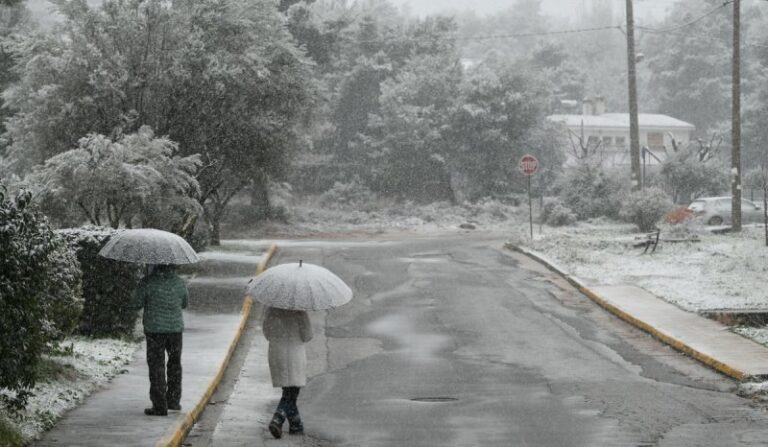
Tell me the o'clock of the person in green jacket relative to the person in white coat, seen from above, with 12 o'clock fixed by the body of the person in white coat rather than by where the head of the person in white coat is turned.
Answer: The person in green jacket is roughly at 10 o'clock from the person in white coat.

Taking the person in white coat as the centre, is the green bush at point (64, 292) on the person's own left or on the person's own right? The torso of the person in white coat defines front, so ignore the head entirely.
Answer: on the person's own left

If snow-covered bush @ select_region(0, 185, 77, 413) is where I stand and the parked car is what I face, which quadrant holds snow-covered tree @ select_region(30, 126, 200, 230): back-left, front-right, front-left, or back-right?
front-left

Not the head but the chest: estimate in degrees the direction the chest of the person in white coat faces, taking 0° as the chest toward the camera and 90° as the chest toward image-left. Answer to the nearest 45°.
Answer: approximately 180°

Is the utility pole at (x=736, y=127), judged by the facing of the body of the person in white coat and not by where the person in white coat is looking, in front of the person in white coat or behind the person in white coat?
in front

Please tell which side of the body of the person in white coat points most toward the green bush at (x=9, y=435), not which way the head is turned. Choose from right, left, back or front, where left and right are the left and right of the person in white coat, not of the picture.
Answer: left

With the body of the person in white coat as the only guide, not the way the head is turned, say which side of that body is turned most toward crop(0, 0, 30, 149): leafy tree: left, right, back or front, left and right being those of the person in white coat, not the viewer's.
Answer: front

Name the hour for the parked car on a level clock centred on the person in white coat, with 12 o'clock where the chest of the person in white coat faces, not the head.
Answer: The parked car is roughly at 1 o'clock from the person in white coat.
